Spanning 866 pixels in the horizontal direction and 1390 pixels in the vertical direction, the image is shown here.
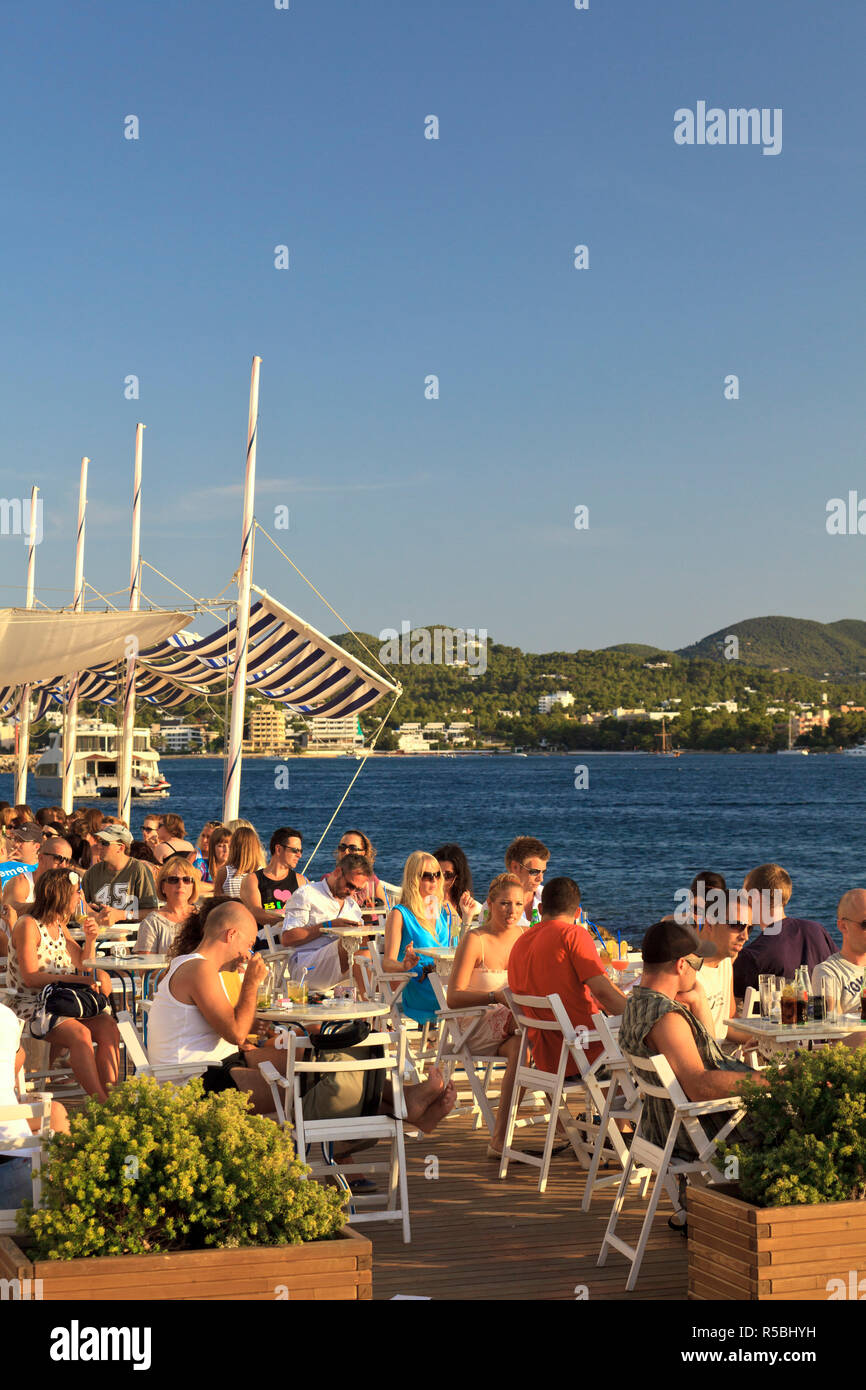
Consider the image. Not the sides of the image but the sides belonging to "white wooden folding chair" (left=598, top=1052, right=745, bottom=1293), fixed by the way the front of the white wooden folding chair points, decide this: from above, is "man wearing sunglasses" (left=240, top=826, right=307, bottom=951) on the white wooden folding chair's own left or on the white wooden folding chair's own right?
on the white wooden folding chair's own left

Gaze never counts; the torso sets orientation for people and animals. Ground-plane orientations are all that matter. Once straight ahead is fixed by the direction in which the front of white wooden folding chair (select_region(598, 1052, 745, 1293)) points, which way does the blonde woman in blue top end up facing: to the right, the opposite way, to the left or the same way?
to the right

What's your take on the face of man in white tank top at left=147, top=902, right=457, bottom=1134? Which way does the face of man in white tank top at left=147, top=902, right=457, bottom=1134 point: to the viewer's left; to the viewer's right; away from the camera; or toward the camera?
to the viewer's right

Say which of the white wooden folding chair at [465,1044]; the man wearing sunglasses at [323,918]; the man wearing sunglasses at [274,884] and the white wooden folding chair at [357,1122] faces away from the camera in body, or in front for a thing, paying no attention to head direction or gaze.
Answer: the white wooden folding chair at [357,1122]

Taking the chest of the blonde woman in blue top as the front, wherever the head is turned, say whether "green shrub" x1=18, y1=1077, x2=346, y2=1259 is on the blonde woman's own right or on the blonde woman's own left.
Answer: on the blonde woman's own right

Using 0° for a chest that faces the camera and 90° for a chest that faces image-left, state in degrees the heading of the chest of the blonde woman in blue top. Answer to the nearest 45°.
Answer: approximately 315°

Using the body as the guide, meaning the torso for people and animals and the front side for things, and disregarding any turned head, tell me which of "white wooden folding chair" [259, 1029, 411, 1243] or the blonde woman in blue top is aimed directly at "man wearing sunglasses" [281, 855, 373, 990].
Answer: the white wooden folding chair

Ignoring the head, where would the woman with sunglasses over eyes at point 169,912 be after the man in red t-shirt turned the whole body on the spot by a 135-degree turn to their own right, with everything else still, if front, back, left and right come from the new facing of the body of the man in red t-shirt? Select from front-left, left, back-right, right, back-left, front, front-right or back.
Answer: back-right
